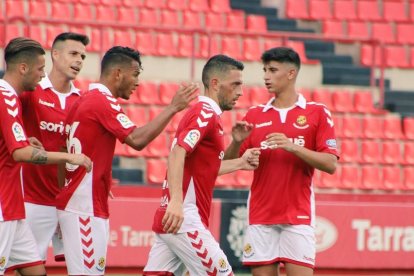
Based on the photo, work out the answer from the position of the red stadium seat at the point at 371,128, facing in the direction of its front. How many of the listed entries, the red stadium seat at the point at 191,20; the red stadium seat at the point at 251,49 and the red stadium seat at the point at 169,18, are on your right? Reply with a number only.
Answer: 3

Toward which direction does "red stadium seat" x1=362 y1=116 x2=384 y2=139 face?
toward the camera

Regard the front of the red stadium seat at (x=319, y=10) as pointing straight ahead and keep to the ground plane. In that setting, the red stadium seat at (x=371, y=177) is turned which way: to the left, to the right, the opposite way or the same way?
the same way

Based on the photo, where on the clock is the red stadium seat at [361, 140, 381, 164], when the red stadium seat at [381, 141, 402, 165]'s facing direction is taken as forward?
the red stadium seat at [361, 140, 381, 164] is roughly at 2 o'clock from the red stadium seat at [381, 141, 402, 165].

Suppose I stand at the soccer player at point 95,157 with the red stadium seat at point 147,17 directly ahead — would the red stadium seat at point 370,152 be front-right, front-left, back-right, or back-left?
front-right

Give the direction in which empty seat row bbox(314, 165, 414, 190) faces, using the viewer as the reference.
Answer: facing the viewer

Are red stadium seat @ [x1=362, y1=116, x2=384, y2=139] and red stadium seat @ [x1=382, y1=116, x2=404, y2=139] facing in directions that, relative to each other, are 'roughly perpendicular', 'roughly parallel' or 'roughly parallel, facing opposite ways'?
roughly parallel

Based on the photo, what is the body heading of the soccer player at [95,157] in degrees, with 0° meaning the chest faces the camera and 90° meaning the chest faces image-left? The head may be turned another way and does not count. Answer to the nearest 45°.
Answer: approximately 270°

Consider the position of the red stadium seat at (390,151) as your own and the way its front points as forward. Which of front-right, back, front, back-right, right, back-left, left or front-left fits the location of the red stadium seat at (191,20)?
right

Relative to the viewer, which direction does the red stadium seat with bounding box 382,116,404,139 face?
toward the camera

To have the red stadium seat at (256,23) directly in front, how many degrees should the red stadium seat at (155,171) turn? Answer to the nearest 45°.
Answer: approximately 135° to its left

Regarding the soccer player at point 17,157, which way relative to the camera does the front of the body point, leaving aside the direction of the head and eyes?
to the viewer's right
